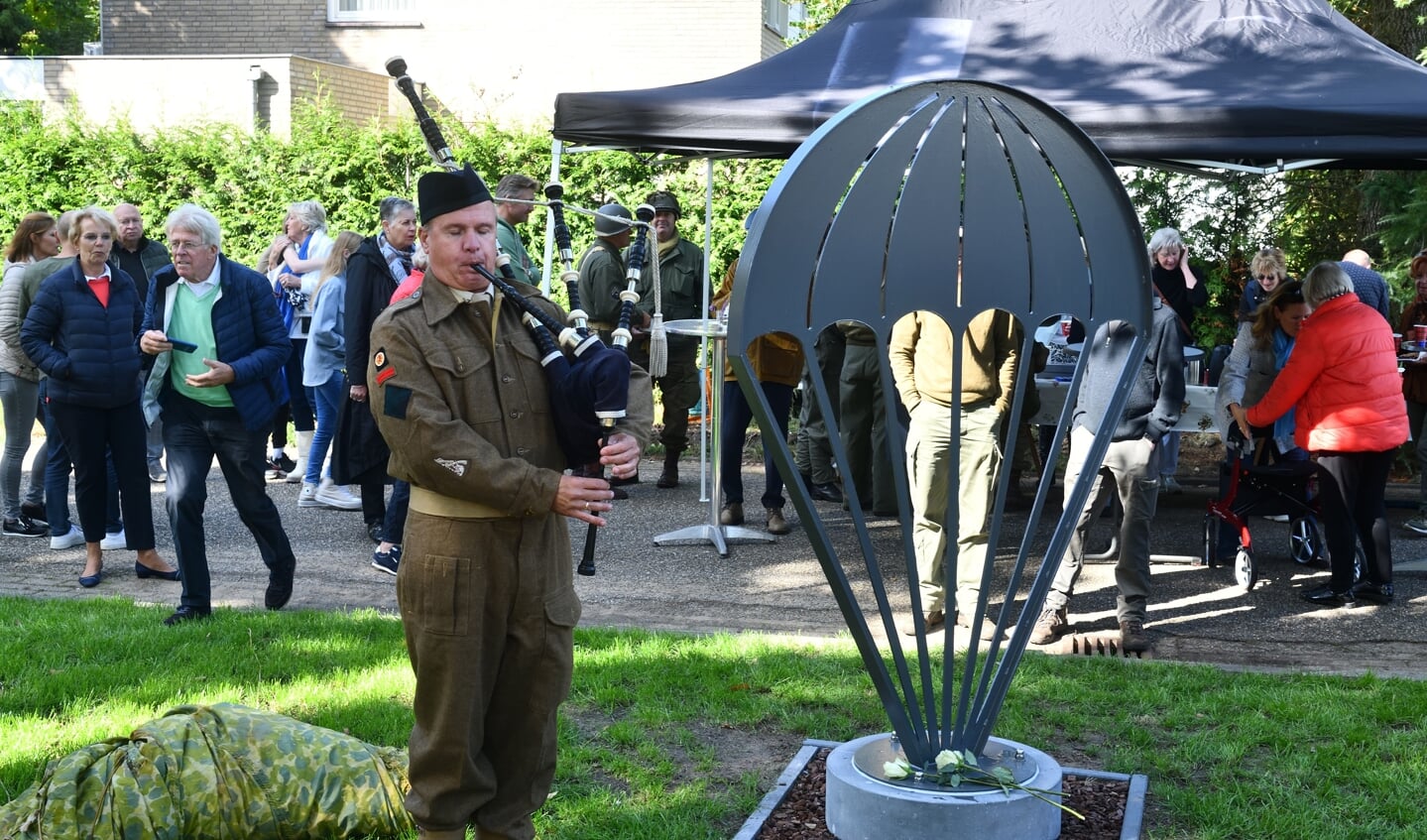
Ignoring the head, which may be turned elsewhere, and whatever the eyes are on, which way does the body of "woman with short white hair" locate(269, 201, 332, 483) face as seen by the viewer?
to the viewer's left

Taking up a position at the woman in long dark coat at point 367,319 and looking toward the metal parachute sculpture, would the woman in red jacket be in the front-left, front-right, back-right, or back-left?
front-left

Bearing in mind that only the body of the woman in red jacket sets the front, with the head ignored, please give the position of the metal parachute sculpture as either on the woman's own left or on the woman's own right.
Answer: on the woman's own left

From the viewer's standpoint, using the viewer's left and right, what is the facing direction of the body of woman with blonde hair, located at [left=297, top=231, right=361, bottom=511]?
facing to the right of the viewer

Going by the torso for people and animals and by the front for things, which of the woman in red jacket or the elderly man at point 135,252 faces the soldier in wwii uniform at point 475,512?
the elderly man

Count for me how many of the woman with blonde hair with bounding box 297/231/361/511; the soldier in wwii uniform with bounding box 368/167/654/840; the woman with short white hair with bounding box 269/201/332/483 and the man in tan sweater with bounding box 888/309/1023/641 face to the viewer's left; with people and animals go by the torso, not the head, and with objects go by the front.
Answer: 1

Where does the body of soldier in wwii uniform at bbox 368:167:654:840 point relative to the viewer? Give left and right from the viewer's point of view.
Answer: facing the viewer and to the right of the viewer

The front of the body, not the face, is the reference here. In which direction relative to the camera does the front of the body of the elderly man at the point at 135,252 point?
toward the camera

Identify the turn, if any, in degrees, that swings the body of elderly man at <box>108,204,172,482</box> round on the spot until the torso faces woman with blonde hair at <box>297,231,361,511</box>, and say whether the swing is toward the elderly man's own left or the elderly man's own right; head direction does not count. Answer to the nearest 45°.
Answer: approximately 90° to the elderly man's own left

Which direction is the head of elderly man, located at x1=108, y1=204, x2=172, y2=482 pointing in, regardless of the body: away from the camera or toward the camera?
toward the camera

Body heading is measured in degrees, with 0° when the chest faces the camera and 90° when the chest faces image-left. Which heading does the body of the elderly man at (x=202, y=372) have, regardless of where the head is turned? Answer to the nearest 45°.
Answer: approximately 45°
